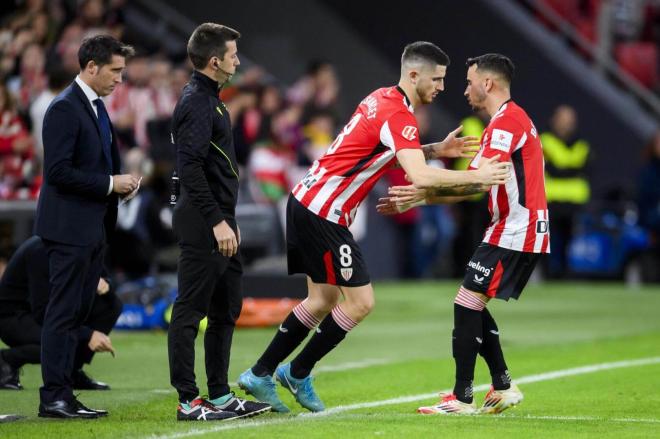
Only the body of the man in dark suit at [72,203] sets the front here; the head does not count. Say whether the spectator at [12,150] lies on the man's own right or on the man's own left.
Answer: on the man's own left

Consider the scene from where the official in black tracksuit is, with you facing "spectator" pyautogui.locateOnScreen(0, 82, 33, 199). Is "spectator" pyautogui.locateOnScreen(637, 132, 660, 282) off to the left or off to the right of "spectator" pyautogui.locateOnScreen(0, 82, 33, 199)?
right

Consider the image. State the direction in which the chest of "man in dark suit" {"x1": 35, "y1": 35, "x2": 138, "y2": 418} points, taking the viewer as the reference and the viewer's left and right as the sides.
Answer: facing to the right of the viewer

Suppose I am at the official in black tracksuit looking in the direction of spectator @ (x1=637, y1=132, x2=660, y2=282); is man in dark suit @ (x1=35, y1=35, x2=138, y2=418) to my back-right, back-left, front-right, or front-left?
back-left

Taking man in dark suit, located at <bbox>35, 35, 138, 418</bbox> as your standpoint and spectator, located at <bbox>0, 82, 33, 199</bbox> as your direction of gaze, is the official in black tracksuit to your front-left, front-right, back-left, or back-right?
back-right

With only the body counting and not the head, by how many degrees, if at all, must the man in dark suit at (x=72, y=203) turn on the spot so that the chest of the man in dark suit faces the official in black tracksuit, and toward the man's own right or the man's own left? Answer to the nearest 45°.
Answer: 0° — they already face them

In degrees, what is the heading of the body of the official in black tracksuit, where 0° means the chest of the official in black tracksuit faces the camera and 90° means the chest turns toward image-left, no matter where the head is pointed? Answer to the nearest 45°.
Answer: approximately 270°

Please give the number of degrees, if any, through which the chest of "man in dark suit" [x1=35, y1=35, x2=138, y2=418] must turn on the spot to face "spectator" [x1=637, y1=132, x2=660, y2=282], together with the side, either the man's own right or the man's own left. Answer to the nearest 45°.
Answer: approximately 45° to the man's own left
